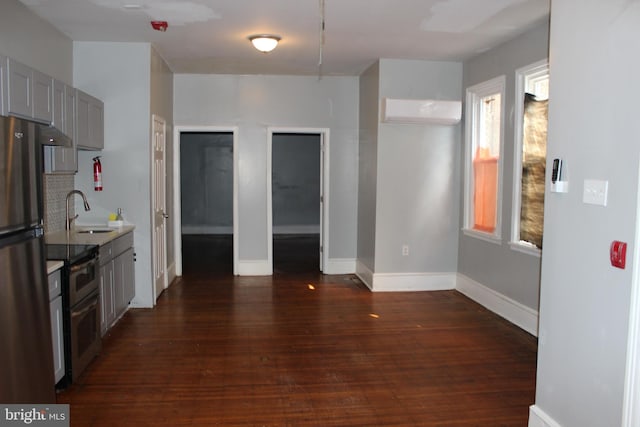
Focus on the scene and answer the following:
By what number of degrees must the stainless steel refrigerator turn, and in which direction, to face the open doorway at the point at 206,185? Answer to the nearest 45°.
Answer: approximately 90° to its left

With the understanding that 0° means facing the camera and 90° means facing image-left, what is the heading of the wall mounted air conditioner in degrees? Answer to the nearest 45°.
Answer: approximately 0°

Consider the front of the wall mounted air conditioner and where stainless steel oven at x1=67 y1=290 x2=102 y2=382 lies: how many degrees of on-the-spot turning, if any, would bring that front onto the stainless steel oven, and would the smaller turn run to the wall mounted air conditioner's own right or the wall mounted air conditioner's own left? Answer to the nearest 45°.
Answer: approximately 45° to the wall mounted air conditioner's own right

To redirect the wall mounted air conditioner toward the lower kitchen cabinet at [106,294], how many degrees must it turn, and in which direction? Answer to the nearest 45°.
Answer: approximately 45° to its right

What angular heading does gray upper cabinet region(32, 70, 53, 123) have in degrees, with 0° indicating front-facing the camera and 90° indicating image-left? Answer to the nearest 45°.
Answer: approximately 315°
